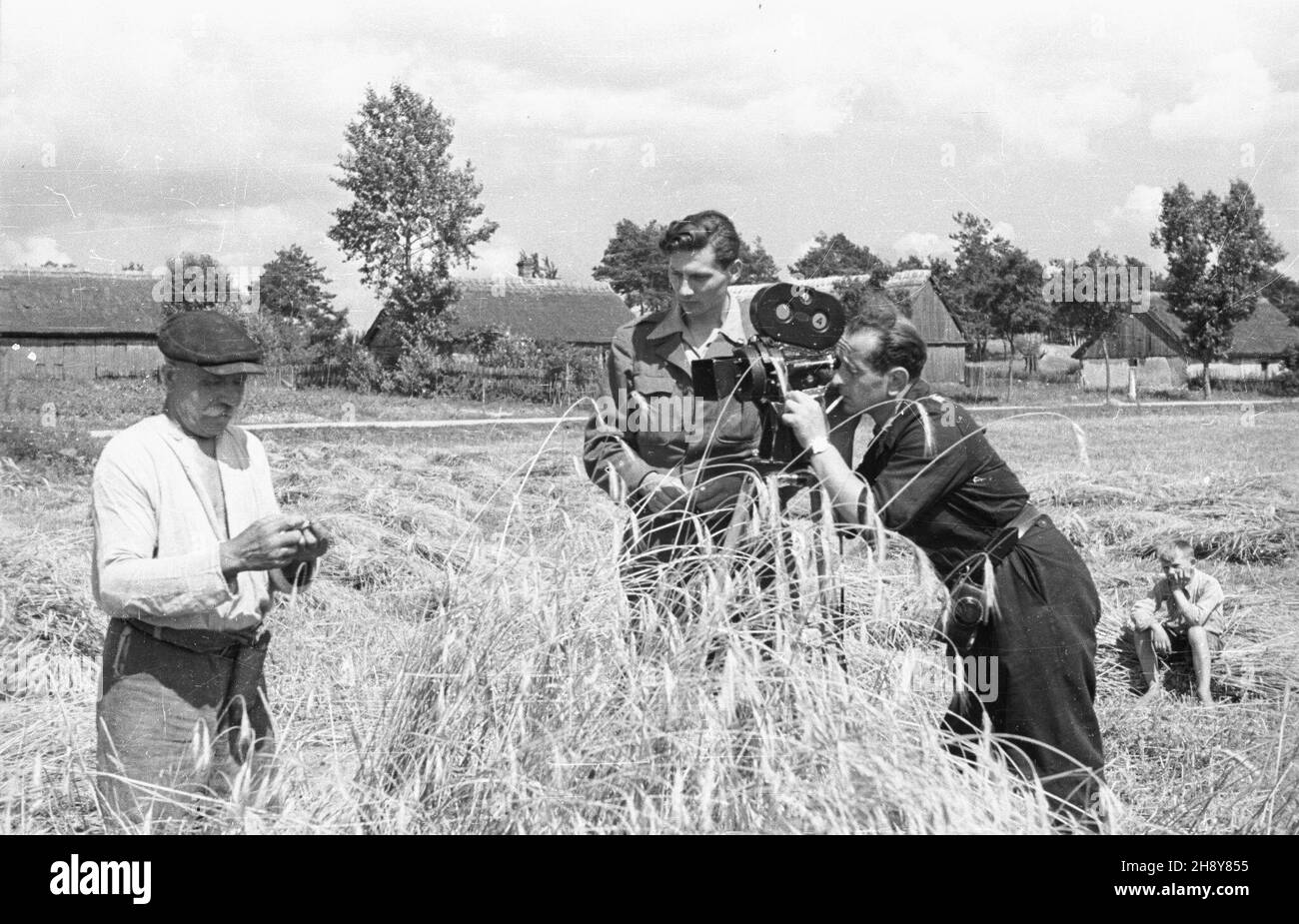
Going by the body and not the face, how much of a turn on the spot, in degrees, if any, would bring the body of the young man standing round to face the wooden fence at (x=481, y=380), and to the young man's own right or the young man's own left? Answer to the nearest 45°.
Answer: approximately 180°

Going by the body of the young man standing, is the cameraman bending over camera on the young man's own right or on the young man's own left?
on the young man's own left

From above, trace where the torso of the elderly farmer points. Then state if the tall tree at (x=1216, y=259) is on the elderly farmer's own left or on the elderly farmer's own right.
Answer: on the elderly farmer's own left

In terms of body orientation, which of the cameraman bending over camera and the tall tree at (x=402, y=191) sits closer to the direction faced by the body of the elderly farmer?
the cameraman bending over camera

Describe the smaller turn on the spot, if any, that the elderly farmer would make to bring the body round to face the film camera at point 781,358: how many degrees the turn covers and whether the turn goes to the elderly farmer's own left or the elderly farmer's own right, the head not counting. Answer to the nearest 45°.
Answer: approximately 45° to the elderly farmer's own left

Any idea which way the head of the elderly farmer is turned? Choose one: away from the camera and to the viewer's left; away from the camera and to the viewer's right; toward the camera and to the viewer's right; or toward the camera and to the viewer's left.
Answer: toward the camera and to the viewer's right

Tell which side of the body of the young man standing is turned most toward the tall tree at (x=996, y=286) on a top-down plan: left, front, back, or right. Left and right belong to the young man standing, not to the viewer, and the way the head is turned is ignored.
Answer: back

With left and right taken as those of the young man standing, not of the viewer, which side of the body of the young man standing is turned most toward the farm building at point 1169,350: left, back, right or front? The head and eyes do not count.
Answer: back

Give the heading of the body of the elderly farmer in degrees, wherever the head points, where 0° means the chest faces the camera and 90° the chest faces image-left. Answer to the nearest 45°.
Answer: approximately 315°
